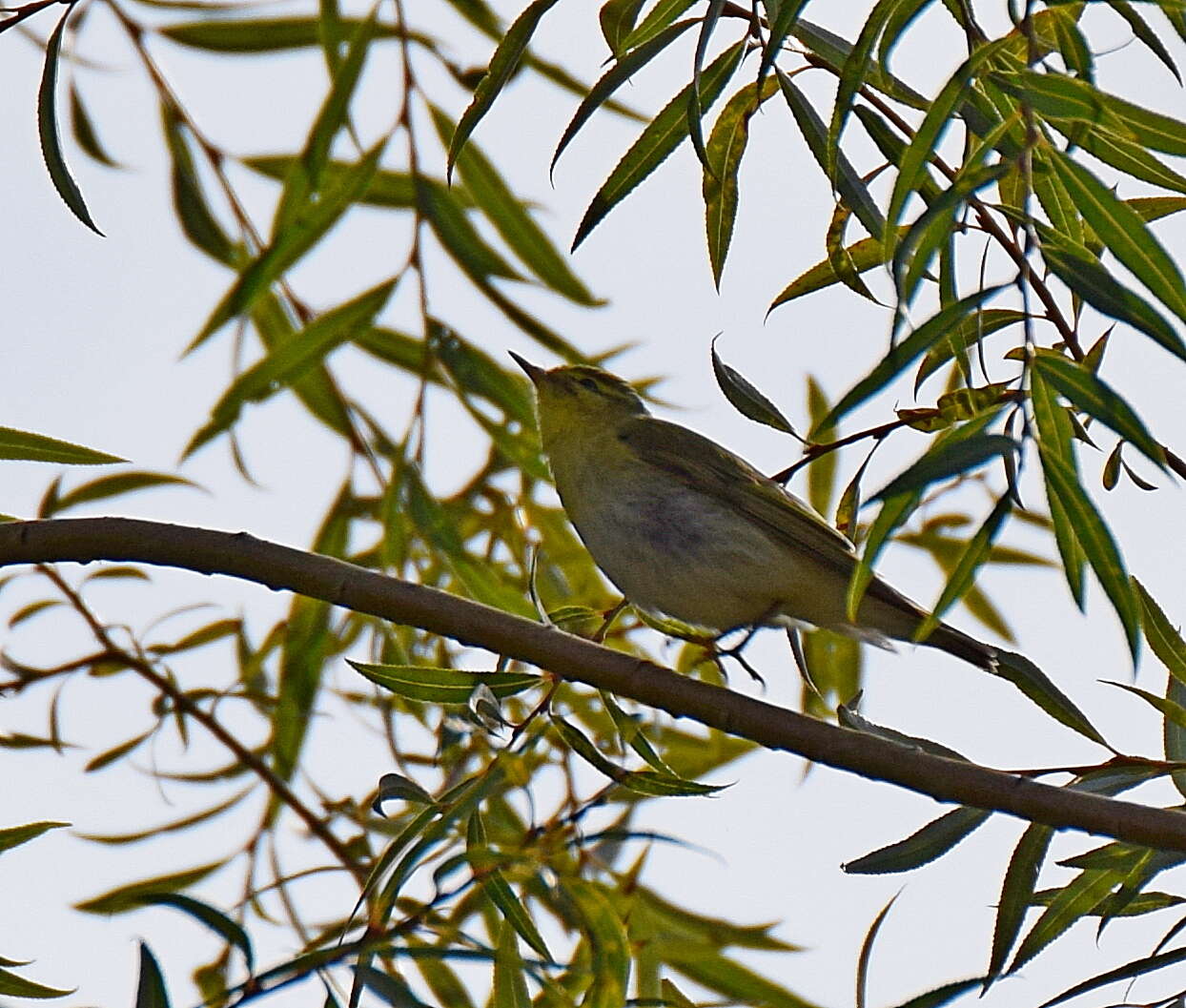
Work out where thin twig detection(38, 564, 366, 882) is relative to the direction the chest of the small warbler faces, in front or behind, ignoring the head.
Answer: in front

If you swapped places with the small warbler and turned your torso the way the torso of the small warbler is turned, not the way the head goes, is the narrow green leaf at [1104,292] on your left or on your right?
on your left

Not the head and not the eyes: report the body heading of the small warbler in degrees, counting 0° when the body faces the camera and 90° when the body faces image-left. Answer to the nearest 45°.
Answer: approximately 90°

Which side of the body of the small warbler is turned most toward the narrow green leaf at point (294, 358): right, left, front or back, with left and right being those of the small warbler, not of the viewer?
front
